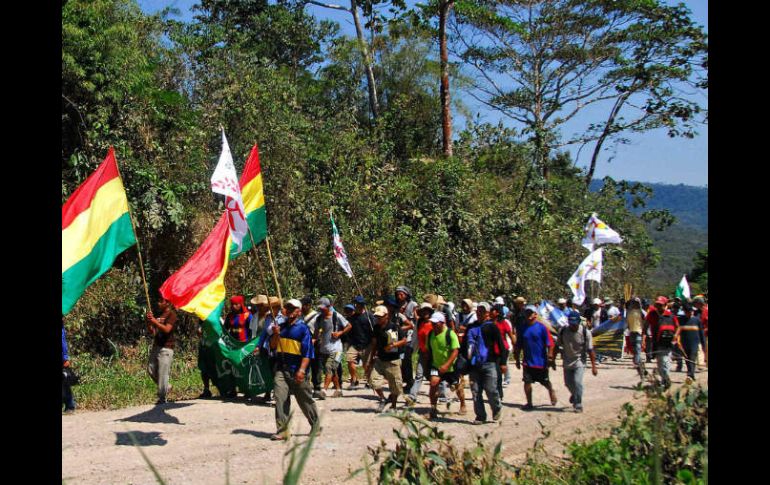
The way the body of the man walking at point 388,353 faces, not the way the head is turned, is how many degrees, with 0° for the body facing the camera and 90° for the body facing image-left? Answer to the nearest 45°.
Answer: approximately 45°

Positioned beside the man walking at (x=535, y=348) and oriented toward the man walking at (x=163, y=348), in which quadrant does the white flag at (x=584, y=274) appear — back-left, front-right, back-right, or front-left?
back-right

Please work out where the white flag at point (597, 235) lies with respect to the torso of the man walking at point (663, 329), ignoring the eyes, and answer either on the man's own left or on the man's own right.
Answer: on the man's own right

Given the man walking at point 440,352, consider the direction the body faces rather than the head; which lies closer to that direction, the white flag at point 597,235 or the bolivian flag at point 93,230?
the bolivian flag

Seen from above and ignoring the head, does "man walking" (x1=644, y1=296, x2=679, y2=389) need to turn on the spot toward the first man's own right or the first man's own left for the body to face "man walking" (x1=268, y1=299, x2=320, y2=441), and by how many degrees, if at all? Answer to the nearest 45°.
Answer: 0° — they already face them

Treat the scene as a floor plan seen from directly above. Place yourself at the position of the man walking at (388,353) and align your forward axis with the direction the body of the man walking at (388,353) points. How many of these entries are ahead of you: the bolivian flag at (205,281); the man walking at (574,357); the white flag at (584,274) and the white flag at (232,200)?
2

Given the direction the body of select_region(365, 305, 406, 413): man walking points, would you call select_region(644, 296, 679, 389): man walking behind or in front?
behind

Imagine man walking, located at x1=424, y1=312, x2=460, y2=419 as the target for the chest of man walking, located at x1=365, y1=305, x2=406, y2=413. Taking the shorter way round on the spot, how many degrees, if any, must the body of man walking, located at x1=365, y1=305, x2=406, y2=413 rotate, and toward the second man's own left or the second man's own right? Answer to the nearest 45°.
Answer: approximately 90° to the second man's own left

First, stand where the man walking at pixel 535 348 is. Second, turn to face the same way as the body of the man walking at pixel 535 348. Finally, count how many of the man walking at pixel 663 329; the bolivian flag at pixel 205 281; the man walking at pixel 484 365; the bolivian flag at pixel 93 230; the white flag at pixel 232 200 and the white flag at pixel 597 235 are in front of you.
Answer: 4

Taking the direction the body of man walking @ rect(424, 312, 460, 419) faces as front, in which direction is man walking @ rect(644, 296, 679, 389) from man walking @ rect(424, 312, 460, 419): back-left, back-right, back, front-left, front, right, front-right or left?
back

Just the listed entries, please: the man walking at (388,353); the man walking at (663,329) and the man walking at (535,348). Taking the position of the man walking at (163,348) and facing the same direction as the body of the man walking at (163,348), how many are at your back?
3

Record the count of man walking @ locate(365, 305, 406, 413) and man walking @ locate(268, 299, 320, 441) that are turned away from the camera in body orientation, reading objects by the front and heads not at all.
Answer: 0
